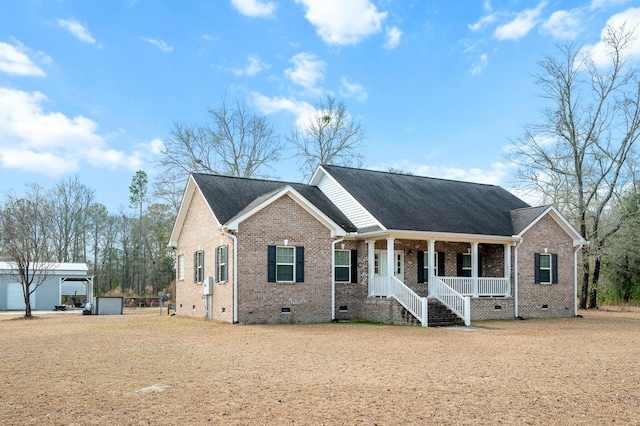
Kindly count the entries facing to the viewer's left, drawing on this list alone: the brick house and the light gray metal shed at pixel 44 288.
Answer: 0

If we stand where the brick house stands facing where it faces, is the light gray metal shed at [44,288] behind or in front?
behind

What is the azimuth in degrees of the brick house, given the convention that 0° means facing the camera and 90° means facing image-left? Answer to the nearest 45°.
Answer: approximately 315°

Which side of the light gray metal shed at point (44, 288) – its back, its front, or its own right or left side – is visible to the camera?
front

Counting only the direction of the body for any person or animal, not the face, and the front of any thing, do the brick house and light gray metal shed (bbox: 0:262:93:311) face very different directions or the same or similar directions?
same or similar directions
